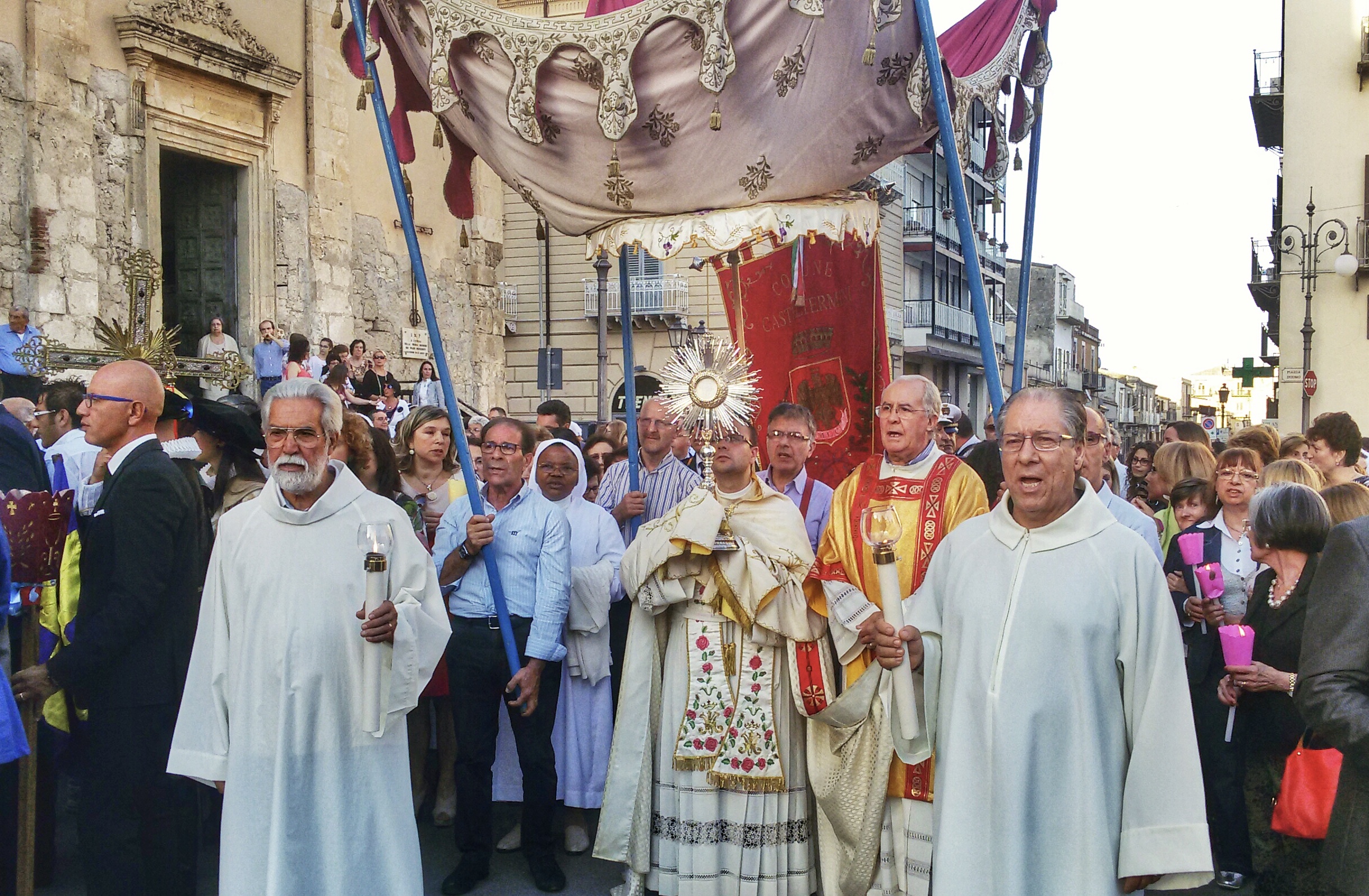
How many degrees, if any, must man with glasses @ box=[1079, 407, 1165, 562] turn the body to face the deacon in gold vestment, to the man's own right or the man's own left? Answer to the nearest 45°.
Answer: approximately 45° to the man's own right

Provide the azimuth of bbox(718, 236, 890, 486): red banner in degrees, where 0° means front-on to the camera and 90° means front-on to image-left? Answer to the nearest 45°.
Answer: approximately 0°

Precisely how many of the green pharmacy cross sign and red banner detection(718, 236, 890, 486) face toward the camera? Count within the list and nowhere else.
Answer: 2

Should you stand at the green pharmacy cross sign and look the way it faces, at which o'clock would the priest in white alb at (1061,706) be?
The priest in white alb is roughly at 12 o'clock from the green pharmacy cross sign.

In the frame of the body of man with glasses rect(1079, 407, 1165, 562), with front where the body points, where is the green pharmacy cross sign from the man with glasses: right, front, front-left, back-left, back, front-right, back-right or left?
back

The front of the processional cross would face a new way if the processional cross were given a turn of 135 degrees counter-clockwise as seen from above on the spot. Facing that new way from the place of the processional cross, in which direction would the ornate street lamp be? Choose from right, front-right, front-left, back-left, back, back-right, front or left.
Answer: front-right
